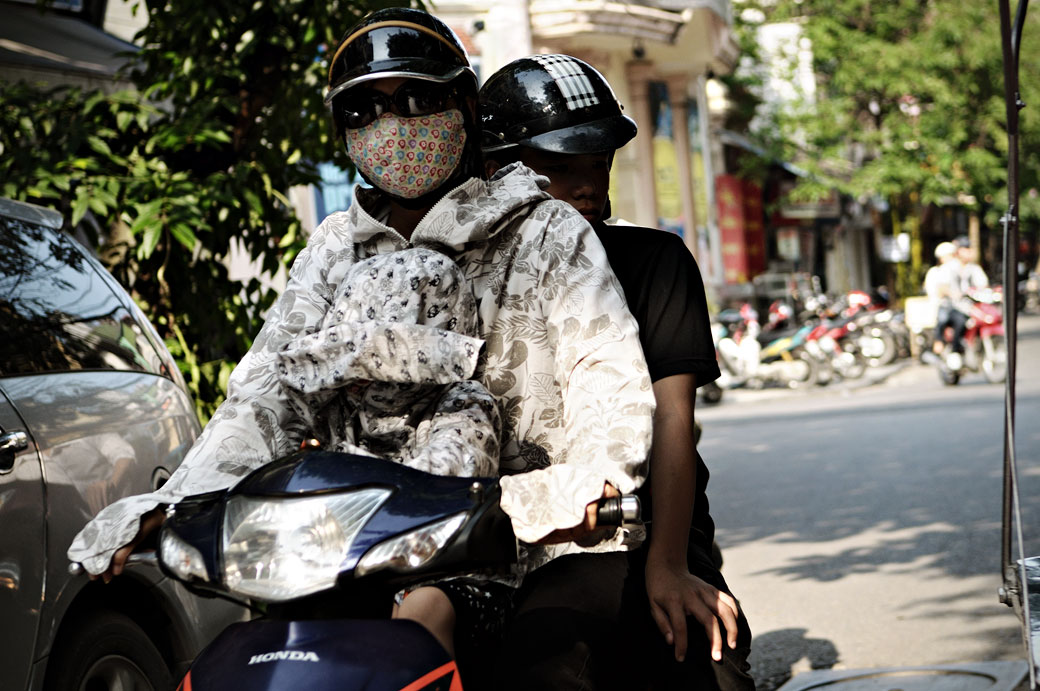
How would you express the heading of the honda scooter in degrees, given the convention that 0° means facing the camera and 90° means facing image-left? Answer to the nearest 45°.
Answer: approximately 45°

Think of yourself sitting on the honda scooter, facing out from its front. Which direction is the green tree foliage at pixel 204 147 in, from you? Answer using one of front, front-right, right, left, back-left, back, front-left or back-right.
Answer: back-right

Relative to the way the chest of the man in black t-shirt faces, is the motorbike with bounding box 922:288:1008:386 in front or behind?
behind

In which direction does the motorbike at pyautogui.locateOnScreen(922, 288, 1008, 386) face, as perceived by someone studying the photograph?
facing the viewer and to the right of the viewer

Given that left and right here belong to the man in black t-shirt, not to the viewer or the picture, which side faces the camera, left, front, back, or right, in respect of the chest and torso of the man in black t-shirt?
front

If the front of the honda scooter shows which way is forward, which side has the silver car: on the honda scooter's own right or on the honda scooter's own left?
on the honda scooter's own right

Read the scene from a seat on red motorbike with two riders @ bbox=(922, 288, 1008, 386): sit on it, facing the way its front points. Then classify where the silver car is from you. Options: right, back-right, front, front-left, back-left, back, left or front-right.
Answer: front-right

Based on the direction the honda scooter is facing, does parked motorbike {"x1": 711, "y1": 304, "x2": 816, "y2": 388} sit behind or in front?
behind

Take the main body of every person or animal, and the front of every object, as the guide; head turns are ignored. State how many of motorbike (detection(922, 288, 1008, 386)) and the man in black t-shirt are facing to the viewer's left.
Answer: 0

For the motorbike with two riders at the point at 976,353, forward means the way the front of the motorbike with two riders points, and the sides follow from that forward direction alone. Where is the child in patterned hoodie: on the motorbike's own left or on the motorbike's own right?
on the motorbike's own right

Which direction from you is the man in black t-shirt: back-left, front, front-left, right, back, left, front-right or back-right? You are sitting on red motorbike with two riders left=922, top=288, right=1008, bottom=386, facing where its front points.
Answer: front-right

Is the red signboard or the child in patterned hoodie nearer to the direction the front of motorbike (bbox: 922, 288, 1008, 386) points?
the child in patterned hoodie
